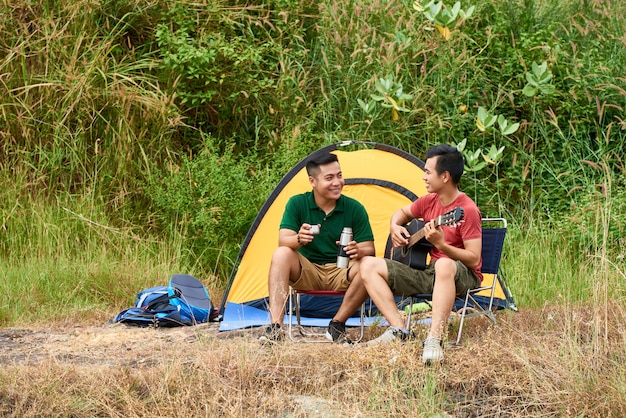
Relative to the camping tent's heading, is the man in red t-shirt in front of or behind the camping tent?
in front

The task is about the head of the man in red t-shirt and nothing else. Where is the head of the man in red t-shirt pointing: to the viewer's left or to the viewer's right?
to the viewer's left

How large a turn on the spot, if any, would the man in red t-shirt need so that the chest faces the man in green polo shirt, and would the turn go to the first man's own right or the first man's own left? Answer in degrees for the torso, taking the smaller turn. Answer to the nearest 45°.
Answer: approximately 90° to the first man's own right

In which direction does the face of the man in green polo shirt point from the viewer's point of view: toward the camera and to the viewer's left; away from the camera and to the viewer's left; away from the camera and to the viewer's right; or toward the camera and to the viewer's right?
toward the camera and to the viewer's right

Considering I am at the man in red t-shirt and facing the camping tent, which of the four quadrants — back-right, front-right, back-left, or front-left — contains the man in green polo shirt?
front-left

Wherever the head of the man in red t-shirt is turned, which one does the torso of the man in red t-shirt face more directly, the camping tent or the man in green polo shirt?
the man in green polo shirt

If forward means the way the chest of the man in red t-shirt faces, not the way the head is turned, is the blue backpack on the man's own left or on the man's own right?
on the man's own right

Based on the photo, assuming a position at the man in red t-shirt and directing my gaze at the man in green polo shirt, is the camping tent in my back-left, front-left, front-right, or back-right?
front-right

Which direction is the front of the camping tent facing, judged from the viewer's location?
facing the viewer

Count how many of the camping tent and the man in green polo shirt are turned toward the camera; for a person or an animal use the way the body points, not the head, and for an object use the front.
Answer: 2

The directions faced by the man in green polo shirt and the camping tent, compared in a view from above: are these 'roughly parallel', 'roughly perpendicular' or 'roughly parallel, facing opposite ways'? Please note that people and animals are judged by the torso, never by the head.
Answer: roughly parallel

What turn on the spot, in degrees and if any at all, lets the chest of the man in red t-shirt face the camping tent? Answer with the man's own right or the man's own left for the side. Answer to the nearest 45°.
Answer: approximately 90° to the man's own right

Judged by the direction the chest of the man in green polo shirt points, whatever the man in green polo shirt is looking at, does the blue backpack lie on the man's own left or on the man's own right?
on the man's own right

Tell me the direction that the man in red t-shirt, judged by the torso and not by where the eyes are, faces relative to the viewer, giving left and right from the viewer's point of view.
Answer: facing the viewer and to the left of the viewer

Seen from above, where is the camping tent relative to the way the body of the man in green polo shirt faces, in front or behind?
behind
